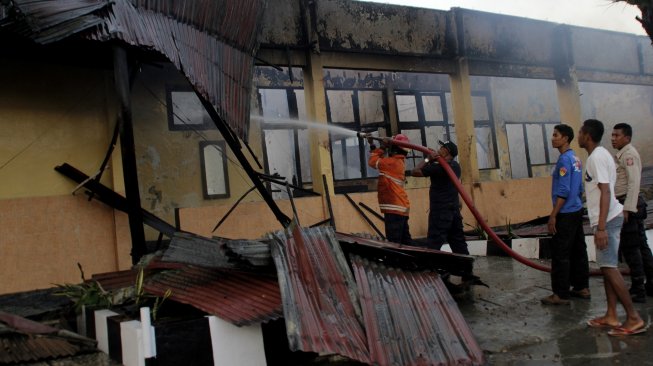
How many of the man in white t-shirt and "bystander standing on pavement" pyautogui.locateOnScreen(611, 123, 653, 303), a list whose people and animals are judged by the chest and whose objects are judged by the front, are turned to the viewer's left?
2

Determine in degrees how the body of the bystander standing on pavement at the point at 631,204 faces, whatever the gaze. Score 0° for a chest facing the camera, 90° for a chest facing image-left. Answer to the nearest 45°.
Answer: approximately 90°

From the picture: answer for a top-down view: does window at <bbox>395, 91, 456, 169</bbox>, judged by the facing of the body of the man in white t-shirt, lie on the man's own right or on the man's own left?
on the man's own right

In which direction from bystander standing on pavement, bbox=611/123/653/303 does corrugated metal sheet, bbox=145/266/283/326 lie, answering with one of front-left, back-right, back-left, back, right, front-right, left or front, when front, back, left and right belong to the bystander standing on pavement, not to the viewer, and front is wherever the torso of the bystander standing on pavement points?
front-left

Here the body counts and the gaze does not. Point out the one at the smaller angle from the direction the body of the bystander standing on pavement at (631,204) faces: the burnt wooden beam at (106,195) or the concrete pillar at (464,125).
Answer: the burnt wooden beam

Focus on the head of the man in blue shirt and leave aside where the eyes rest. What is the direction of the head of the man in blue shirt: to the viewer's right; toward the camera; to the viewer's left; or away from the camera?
to the viewer's left

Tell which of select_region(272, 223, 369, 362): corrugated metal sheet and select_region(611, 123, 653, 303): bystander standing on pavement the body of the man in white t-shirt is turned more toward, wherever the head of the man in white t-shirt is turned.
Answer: the corrugated metal sheet

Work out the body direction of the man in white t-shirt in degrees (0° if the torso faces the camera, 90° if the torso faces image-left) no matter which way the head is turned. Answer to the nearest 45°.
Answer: approximately 90°
